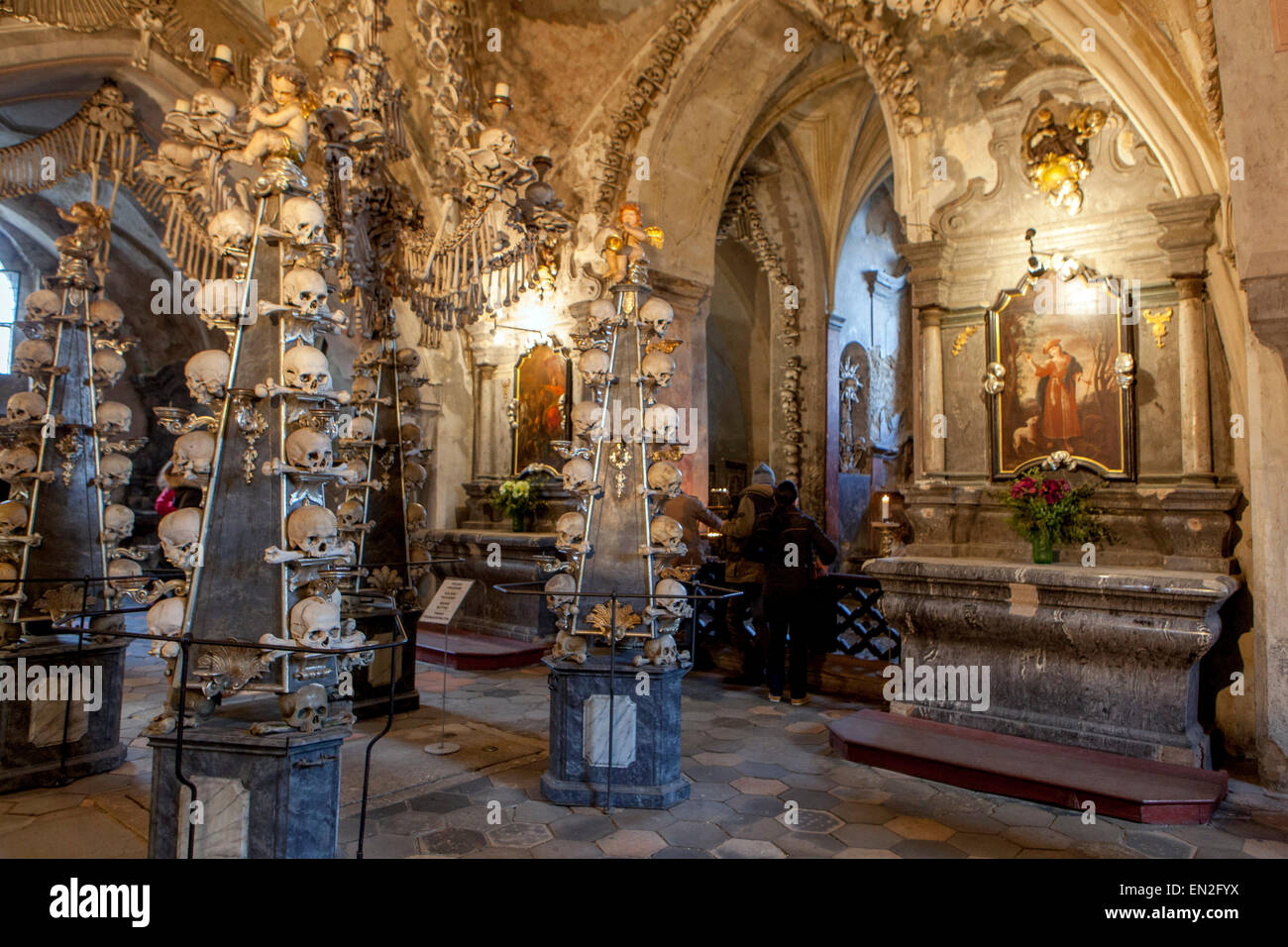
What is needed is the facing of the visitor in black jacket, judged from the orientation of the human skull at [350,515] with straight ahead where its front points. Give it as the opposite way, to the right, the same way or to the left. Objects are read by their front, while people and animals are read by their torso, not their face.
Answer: the opposite way

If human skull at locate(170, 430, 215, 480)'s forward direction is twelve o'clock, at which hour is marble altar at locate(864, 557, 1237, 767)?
The marble altar is roughly at 6 o'clock from the human skull.

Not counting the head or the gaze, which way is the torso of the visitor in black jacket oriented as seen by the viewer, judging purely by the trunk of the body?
away from the camera

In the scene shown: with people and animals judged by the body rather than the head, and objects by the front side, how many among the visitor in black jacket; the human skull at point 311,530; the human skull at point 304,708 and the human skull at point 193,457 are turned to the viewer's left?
1

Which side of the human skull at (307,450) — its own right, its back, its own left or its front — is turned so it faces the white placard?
left

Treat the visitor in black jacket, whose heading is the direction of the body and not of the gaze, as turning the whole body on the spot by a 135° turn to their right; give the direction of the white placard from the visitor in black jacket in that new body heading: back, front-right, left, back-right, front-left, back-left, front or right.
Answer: right

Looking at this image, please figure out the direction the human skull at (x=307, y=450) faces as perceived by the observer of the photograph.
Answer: facing the viewer and to the right of the viewer

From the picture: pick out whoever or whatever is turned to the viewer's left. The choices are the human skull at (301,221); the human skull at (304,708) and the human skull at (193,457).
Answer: the human skull at (193,457)

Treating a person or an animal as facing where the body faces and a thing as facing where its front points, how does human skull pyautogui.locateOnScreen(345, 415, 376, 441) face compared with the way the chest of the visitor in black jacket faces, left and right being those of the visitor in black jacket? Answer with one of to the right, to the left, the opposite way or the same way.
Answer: the opposite way

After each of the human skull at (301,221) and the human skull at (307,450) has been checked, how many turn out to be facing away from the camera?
0

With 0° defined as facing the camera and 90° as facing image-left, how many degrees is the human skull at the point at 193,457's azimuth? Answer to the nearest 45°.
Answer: approximately 90°

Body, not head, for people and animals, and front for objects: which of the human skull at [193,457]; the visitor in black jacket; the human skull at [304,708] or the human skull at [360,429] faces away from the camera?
the visitor in black jacket

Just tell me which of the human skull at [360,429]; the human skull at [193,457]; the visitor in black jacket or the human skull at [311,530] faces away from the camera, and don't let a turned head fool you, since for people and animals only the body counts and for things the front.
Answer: the visitor in black jacket
